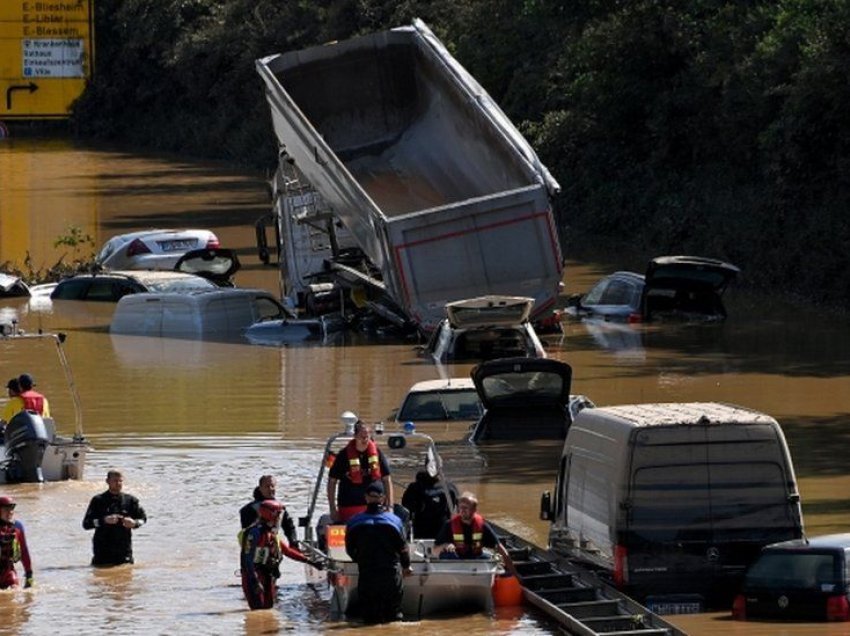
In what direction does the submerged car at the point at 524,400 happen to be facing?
away from the camera

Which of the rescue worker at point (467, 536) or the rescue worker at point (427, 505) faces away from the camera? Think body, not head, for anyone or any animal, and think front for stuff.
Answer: the rescue worker at point (427, 505)

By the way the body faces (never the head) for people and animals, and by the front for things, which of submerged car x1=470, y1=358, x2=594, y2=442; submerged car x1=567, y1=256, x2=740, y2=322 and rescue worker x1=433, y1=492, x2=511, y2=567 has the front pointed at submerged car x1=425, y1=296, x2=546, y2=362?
submerged car x1=470, y1=358, x2=594, y2=442

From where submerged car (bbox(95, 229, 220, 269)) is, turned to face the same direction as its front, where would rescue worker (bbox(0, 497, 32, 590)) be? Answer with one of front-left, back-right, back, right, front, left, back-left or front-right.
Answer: back-left

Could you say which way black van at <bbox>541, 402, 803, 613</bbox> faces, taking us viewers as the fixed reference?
facing away from the viewer and to the left of the viewer

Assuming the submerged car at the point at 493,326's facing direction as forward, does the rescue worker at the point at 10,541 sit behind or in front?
behind

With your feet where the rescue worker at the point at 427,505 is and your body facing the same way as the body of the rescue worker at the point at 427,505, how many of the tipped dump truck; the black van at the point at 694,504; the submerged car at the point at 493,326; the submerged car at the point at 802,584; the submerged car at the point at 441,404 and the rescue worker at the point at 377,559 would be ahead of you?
3

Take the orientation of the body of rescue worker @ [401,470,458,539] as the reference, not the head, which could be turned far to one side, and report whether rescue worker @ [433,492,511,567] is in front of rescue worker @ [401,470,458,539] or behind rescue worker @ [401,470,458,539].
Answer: behind

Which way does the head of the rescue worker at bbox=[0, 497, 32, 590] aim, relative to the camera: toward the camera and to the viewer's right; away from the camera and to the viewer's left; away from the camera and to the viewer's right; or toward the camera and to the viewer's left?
toward the camera and to the viewer's right

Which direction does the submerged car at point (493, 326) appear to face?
away from the camera

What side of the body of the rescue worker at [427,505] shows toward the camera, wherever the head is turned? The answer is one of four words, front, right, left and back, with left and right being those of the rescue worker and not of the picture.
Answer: back

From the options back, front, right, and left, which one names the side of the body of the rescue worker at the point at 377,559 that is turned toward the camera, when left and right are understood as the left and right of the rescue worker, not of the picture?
back
